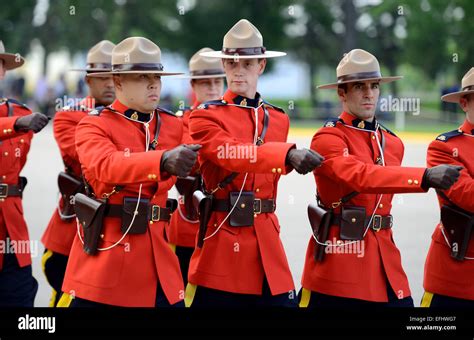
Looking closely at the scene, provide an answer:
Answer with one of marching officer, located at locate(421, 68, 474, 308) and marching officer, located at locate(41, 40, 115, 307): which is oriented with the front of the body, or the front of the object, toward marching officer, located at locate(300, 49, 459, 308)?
marching officer, located at locate(41, 40, 115, 307)

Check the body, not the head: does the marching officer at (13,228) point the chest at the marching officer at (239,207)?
yes

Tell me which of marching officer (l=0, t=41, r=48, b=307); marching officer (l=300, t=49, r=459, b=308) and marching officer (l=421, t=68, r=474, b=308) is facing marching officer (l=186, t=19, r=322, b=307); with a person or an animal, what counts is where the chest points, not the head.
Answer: marching officer (l=0, t=41, r=48, b=307)

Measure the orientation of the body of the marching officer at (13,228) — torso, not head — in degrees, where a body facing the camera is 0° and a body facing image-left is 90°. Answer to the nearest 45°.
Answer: approximately 315°

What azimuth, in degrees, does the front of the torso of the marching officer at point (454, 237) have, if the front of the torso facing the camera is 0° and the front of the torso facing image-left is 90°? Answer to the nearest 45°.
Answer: approximately 315°

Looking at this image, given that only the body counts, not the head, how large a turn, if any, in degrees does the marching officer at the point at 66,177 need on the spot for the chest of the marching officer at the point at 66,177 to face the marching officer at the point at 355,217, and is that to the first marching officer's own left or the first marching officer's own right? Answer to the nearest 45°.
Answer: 0° — they already face them

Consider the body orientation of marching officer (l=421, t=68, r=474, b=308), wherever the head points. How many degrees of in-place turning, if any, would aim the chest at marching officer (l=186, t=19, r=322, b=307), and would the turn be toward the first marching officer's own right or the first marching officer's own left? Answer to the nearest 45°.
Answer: approximately 90° to the first marching officer's own right

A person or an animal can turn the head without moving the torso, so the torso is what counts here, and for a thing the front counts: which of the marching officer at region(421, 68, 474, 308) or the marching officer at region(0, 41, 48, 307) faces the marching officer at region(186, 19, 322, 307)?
the marching officer at region(0, 41, 48, 307)

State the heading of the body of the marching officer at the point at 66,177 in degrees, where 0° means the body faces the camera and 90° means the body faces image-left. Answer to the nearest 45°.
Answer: approximately 315°
